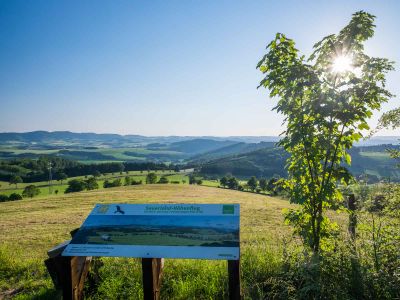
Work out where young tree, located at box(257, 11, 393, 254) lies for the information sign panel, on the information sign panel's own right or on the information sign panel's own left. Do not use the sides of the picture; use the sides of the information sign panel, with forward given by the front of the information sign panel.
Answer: on the information sign panel's own left

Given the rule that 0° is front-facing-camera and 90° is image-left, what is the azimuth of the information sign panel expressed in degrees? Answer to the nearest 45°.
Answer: approximately 0°
